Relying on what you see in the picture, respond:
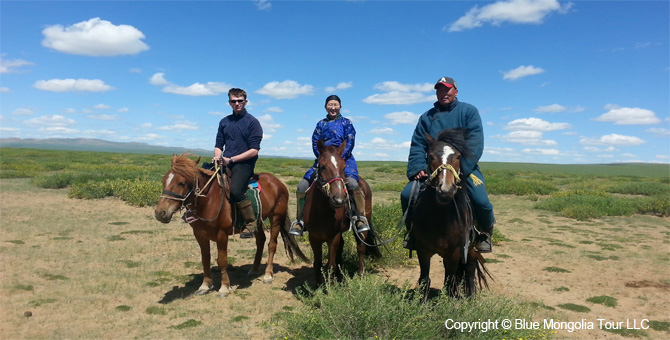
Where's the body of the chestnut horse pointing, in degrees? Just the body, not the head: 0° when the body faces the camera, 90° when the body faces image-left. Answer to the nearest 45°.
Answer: approximately 45°

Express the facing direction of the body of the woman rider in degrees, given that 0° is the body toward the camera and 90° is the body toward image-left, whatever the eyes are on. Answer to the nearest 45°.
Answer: approximately 0°

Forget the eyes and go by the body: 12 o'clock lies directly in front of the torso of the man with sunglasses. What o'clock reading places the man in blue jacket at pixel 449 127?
The man in blue jacket is roughly at 9 o'clock from the man with sunglasses.

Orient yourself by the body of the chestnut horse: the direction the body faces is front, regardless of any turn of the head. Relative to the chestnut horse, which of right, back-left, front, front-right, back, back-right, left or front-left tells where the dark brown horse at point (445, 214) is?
left

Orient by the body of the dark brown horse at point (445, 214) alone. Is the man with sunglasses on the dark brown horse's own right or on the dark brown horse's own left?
on the dark brown horse's own right

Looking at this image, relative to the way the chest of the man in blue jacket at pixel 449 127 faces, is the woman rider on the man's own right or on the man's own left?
on the man's own right

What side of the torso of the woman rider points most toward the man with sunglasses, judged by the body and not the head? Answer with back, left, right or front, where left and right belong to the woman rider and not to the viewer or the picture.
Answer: right

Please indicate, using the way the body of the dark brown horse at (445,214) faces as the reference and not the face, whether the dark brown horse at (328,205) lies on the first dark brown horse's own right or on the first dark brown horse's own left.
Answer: on the first dark brown horse's own right

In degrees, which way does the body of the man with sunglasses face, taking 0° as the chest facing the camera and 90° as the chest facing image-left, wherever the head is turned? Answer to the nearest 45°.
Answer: approximately 45°

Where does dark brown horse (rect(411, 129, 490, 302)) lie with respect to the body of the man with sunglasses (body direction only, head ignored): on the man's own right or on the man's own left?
on the man's own left
